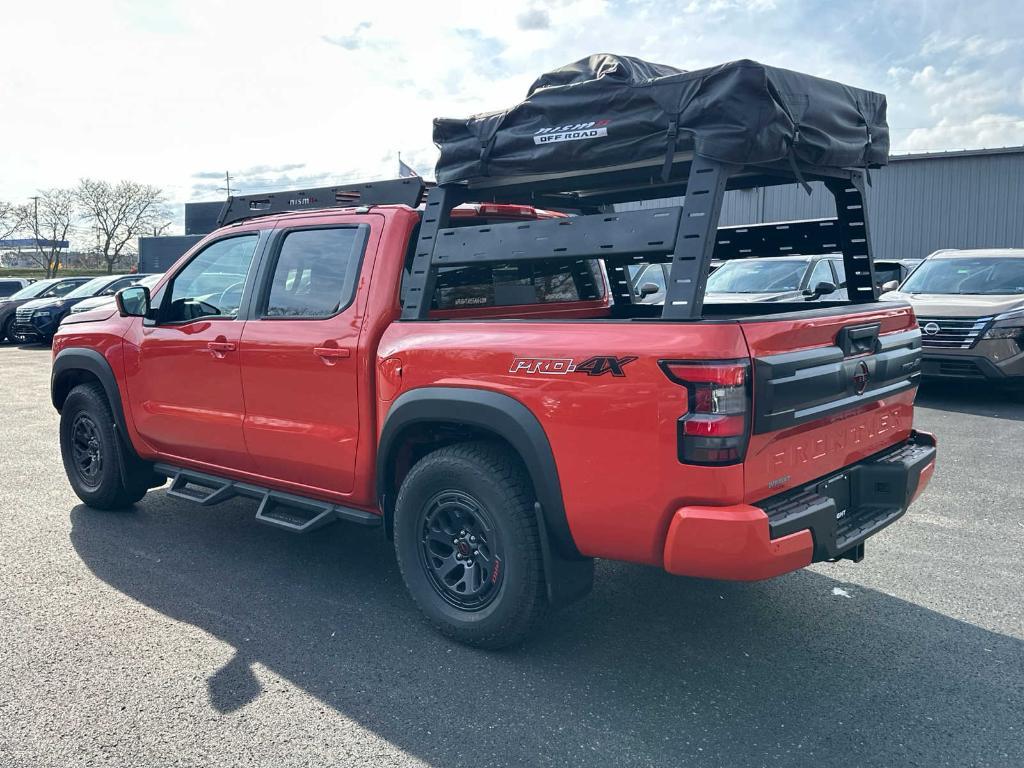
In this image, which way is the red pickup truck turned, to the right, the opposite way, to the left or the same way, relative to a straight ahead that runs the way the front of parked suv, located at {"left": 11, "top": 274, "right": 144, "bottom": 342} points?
to the right

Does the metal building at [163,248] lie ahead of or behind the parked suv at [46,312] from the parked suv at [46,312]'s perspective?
behind

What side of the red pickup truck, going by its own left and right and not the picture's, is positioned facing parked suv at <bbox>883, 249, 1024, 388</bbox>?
right

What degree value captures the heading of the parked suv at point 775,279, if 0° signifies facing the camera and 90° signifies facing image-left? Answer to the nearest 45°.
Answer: approximately 45°

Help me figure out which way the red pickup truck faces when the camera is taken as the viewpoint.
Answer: facing away from the viewer and to the left of the viewer

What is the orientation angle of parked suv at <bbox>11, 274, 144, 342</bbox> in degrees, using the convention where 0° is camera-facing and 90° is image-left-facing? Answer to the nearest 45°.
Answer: approximately 45°
